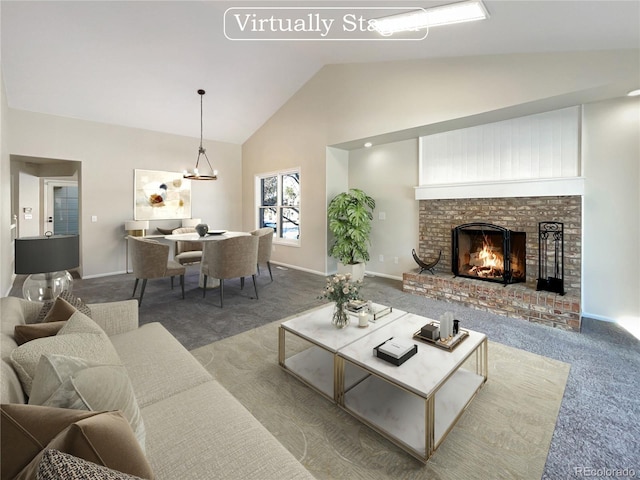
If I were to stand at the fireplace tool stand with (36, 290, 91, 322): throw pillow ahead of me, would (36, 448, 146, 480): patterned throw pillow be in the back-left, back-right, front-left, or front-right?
front-left

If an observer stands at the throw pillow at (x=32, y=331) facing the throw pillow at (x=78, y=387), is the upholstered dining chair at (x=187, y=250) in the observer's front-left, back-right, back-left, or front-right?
back-left

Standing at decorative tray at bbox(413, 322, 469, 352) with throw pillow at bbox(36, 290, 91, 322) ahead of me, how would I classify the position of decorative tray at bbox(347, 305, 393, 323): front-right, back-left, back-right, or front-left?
front-right

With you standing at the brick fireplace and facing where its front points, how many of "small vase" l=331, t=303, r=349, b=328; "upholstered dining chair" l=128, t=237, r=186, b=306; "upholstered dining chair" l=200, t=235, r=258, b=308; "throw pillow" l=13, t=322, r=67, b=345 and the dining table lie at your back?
0

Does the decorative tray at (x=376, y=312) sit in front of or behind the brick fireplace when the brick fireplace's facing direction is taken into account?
in front

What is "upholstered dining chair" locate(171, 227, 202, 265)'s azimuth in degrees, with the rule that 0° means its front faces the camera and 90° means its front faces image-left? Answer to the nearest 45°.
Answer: approximately 315°

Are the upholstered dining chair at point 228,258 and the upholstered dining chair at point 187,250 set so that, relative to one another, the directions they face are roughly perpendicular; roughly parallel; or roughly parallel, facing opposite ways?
roughly parallel, facing opposite ways

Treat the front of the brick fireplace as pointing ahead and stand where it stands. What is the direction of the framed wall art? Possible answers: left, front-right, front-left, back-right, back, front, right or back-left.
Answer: front-right

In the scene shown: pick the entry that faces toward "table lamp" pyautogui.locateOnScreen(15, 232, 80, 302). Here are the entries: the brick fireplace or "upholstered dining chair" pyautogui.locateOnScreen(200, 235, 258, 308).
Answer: the brick fireplace

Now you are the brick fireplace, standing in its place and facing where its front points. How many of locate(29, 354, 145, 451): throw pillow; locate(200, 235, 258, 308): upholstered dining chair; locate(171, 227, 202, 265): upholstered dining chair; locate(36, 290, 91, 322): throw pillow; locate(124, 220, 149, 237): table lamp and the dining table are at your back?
0

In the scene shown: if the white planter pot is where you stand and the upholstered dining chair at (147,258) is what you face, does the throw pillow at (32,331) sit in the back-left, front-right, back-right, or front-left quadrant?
front-left

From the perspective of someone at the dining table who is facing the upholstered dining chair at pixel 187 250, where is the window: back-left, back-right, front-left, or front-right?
front-right

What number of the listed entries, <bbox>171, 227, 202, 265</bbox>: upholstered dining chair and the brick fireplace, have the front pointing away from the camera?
0

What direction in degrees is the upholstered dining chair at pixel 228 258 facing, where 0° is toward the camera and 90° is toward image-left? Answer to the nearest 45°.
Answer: approximately 135°
